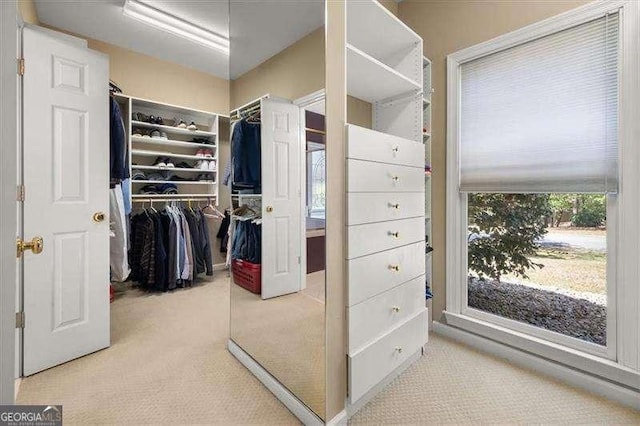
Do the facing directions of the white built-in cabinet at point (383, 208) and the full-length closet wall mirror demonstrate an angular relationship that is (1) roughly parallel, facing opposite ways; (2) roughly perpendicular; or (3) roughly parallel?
roughly perpendicular

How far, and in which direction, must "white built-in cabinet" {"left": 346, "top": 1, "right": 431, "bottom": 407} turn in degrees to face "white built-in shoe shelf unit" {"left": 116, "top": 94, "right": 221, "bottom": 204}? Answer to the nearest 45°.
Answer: approximately 180°

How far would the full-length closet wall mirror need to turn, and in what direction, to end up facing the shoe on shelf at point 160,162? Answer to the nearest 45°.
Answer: approximately 90° to its right

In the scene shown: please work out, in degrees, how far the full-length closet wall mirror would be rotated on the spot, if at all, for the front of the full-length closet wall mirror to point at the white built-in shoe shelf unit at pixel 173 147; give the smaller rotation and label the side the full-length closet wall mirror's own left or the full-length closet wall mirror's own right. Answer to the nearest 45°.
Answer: approximately 90° to the full-length closet wall mirror's own right

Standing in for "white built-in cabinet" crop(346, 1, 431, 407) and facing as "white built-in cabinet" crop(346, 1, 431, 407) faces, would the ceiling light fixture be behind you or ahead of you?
behind

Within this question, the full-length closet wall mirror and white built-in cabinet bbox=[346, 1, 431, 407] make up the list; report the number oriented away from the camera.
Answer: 0

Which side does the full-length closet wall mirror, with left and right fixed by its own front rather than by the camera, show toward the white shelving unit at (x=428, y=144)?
back

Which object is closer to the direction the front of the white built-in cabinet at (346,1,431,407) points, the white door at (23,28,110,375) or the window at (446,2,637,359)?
the window

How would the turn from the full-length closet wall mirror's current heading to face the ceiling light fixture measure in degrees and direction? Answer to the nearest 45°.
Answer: approximately 90° to its right

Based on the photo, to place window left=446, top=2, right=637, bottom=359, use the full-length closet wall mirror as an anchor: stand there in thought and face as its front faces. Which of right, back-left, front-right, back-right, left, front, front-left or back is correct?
back-left

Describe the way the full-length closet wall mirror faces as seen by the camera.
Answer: facing the viewer and to the left of the viewer
